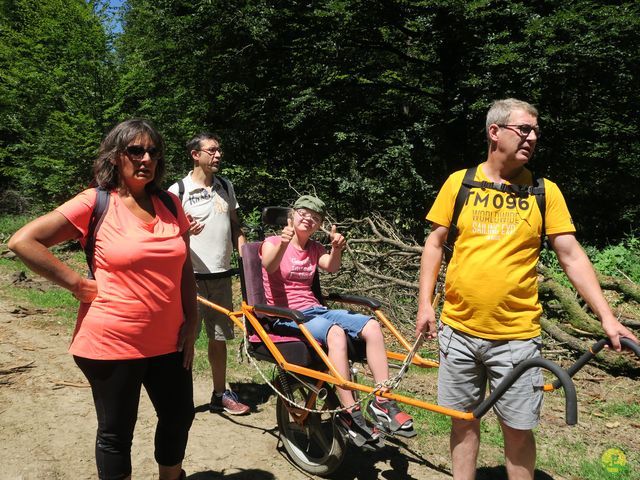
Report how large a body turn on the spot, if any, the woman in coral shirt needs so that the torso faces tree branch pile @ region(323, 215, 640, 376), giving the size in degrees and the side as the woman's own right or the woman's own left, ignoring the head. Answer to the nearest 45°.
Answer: approximately 90° to the woman's own left

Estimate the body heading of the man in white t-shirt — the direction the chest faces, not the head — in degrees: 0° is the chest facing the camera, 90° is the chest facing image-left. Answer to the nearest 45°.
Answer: approximately 315°

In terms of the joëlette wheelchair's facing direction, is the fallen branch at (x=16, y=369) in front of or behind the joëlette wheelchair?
behind

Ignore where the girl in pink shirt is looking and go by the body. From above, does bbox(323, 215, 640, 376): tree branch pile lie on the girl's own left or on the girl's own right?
on the girl's own left

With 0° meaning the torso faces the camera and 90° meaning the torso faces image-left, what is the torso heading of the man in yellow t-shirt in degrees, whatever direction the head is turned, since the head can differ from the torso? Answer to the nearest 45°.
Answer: approximately 0°
